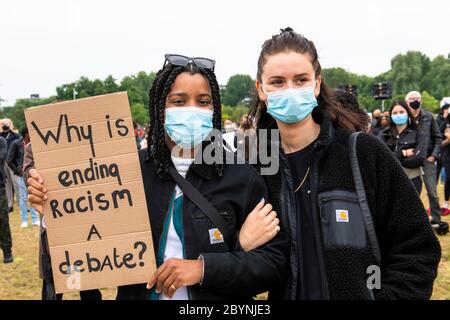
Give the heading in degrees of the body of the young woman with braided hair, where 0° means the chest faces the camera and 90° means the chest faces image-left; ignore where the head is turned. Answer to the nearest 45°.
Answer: approximately 0°

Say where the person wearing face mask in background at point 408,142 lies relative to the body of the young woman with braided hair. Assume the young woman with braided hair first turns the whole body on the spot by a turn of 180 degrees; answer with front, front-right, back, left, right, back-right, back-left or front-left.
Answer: front-right

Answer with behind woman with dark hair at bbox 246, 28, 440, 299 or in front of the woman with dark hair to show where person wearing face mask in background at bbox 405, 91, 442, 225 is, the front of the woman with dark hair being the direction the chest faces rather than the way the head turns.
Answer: behind

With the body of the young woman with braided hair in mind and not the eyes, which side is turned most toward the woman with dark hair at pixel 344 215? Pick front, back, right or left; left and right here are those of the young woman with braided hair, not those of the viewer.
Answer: left

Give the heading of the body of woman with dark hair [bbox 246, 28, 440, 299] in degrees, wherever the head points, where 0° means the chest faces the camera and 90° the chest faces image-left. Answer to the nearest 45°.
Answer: approximately 45°

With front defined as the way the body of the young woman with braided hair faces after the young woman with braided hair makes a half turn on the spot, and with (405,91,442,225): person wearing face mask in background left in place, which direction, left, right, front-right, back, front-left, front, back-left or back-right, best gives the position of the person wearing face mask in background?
front-right
